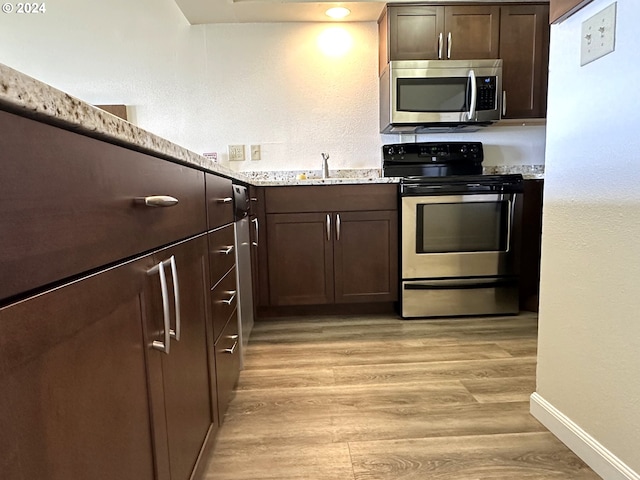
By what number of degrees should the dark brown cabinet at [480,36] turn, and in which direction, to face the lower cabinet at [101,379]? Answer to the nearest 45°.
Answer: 0° — it already faces it

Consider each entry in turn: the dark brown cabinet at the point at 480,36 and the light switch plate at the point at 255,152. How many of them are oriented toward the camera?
2

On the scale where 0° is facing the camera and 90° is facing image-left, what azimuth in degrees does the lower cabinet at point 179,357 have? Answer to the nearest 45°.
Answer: approximately 315°

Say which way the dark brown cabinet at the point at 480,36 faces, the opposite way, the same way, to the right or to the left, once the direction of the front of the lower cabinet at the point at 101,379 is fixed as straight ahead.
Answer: to the right

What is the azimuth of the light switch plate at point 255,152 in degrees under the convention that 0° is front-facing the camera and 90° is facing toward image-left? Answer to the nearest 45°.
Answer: approximately 0°

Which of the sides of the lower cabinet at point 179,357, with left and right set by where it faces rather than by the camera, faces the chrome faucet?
left

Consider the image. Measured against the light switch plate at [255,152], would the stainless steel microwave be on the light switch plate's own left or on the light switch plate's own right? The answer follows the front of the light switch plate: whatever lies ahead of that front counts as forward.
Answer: on the light switch plate's own left
